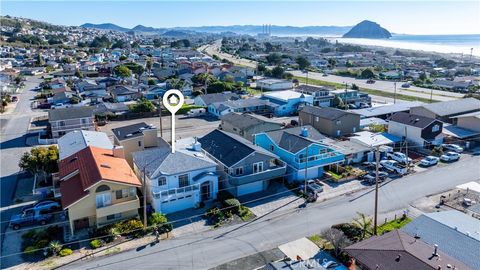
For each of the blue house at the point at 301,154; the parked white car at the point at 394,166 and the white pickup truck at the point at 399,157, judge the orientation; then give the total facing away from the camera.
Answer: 0

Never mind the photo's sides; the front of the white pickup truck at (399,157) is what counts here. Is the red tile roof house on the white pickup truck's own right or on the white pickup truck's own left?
on the white pickup truck's own right

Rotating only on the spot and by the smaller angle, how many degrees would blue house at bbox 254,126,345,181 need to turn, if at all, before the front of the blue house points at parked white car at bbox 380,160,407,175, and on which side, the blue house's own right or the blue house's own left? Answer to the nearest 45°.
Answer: approximately 45° to the blue house's own left
